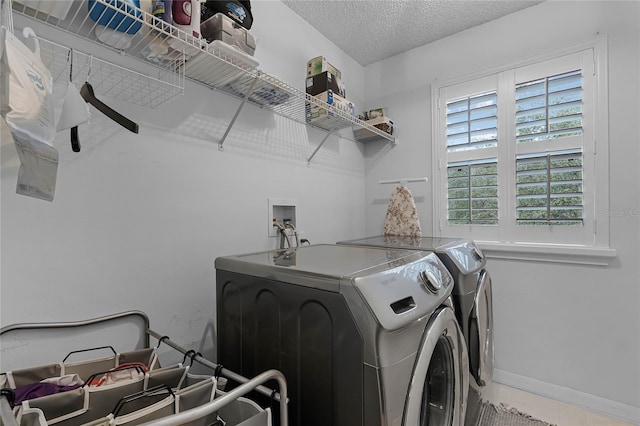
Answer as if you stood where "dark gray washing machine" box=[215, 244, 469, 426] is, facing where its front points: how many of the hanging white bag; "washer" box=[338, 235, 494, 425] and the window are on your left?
2

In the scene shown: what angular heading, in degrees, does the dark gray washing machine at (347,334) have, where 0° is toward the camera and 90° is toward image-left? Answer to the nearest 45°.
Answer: approximately 315°

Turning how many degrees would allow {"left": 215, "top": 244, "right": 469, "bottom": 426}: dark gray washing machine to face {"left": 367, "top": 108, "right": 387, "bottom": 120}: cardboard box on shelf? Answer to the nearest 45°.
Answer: approximately 135° to its left

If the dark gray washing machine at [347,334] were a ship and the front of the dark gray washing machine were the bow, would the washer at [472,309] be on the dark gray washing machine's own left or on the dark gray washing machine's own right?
on the dark gray washing machine's own left

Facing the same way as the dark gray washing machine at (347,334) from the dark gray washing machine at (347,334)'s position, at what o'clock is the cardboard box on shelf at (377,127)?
The cardboard box on shelf is roughly at 8 o'clock from the dark gray washing machine.

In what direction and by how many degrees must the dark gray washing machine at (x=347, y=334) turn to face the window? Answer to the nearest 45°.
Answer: approximately 90° to its left

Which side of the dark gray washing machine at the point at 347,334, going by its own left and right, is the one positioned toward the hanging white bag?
right

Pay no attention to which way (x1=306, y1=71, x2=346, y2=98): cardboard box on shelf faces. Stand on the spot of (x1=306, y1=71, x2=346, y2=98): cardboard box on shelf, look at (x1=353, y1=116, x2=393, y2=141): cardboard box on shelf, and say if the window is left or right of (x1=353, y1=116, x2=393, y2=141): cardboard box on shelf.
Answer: right
